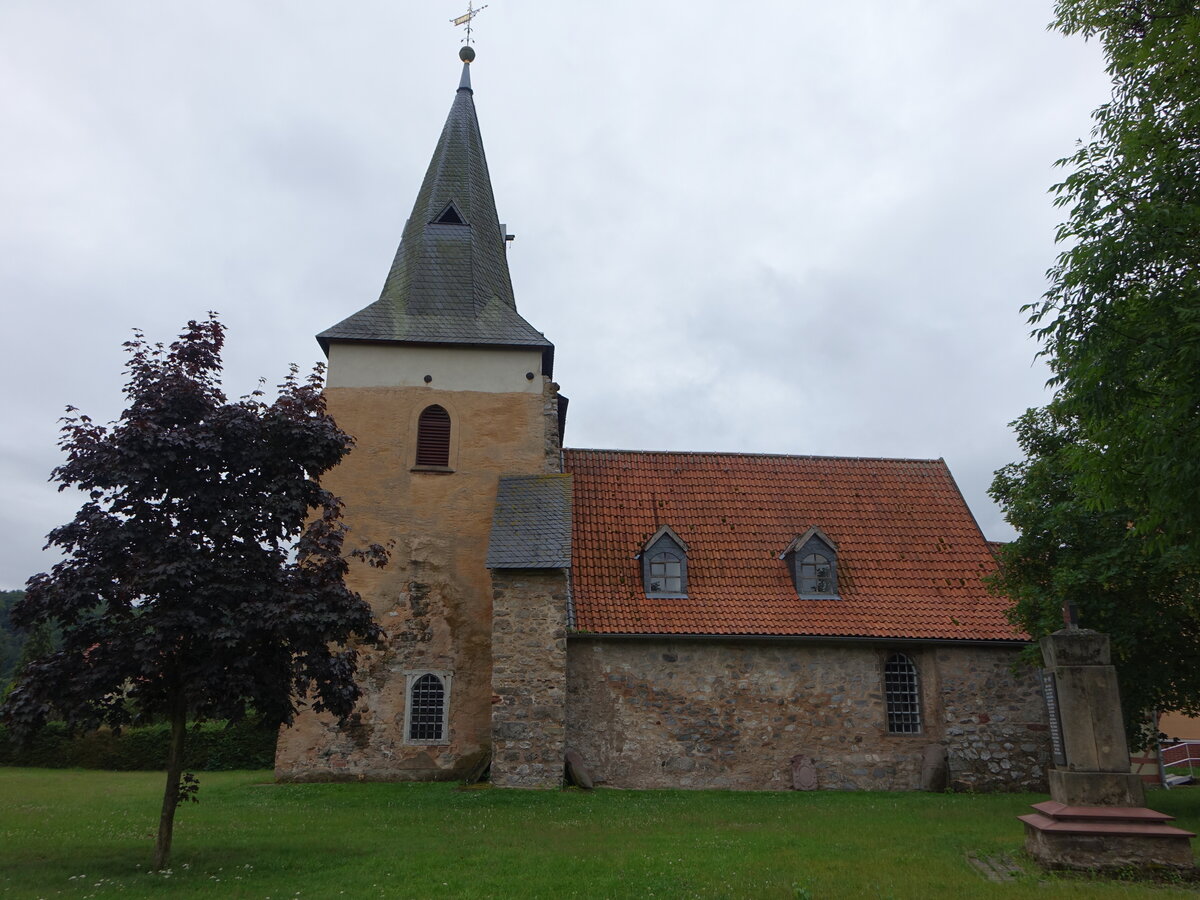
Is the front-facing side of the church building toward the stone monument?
no

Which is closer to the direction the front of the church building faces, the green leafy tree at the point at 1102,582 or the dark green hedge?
the dark green hedge

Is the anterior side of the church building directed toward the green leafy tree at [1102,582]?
no

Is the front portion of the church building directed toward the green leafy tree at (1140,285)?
no

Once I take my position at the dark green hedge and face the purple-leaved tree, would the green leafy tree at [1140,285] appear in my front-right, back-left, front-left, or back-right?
front-left

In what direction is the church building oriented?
to the viewer's left

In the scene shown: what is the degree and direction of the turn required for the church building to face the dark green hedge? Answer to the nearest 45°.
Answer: approximately 45° to its right

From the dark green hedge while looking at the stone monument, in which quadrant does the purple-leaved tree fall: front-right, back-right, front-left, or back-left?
front-right
